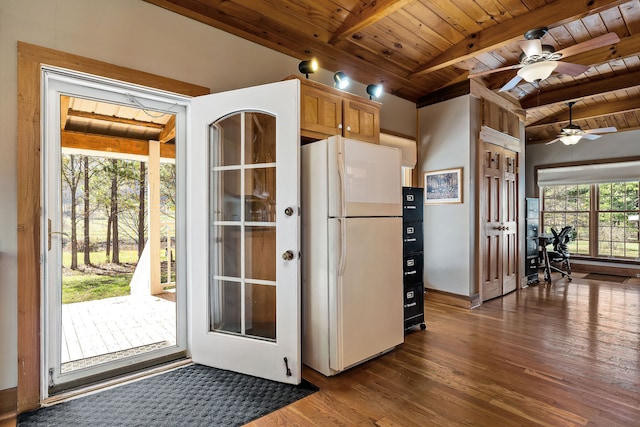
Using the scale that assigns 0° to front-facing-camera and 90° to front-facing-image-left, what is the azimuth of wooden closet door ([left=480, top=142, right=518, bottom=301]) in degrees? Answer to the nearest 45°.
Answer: approximately 315°

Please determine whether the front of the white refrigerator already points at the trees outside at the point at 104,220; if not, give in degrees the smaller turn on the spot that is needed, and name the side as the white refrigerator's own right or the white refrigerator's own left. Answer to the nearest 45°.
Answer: approximately 135° to the white refrigerator's own right

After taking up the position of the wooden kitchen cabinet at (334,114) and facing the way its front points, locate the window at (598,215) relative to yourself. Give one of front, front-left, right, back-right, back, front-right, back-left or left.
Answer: left

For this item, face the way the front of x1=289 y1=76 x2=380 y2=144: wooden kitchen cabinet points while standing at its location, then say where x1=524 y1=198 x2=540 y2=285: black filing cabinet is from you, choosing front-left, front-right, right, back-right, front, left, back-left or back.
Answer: left

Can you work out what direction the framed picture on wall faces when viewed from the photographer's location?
facing the viewer and to the left of the viewer

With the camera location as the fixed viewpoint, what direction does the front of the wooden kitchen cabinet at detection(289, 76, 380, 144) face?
facing the viewer and to the right of the viewer

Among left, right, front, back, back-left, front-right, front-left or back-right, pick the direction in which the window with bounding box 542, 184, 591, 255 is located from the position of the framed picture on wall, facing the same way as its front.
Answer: back

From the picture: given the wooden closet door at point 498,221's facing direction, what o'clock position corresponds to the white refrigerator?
The white refrigerator is roughly at 2 o'clock from the wooden closet door.

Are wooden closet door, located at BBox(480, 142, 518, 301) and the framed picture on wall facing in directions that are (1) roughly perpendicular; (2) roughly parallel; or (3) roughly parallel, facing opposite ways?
roughly perpendicular

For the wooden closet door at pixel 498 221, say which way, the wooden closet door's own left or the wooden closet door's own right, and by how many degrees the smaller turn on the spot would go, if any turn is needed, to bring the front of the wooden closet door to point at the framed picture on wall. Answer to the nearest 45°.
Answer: approximately 90° to the wooden closet door's own right

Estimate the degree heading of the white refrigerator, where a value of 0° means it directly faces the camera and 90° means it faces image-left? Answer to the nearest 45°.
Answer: approximately 315°

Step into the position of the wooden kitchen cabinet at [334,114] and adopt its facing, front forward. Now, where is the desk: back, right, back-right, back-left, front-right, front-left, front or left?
left

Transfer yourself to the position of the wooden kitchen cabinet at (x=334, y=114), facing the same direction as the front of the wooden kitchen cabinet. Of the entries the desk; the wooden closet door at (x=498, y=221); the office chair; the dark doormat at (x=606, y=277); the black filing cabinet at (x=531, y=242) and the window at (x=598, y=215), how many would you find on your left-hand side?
6
